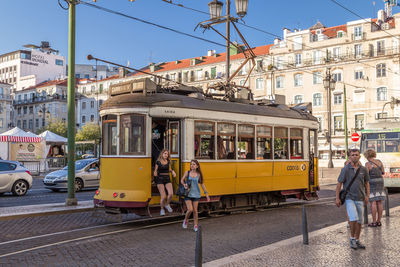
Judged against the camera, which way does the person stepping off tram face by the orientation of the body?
toward the camera
